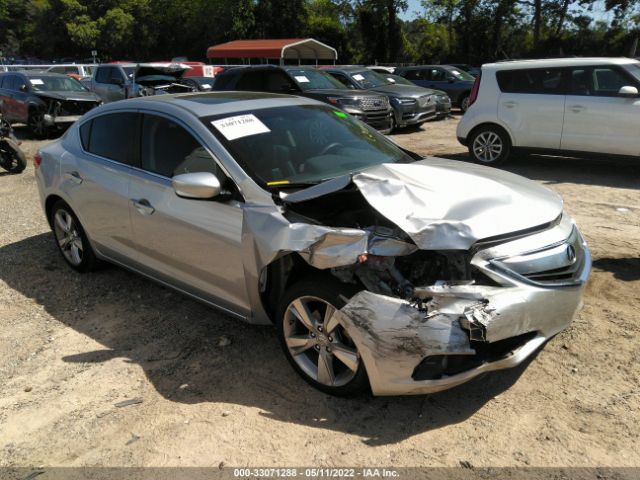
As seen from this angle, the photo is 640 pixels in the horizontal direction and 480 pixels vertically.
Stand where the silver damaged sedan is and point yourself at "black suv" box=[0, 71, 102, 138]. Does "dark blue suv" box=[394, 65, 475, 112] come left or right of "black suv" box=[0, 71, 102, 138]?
right

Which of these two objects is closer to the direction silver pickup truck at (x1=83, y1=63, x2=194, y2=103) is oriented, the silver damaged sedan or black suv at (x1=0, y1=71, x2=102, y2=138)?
the silver damaged sedan

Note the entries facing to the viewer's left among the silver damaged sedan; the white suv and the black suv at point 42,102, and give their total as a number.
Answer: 0

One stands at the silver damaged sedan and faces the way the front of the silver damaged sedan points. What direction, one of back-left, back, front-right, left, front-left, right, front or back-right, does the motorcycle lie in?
back

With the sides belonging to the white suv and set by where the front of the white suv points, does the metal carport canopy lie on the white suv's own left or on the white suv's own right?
on the white suv's own left

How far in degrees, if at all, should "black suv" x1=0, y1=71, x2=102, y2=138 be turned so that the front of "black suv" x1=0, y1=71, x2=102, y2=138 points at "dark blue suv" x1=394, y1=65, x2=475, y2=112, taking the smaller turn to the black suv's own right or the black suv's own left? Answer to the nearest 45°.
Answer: approximately 45° to the black suv's own left

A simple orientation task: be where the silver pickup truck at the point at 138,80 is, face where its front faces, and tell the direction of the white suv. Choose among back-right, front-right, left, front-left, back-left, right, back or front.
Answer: front

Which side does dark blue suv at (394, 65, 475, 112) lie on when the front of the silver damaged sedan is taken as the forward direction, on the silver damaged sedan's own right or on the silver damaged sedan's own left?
on the silver damaged sedan's own left

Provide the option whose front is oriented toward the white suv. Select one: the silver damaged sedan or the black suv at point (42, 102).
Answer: the black suv

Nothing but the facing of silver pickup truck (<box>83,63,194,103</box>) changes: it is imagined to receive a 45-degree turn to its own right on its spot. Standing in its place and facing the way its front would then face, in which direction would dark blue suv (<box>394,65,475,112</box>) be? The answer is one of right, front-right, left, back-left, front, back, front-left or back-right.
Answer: left

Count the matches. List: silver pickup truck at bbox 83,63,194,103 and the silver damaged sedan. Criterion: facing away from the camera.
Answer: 0

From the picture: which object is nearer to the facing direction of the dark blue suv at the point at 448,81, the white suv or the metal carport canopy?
the white suv

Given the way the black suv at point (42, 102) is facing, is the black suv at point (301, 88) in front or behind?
in front

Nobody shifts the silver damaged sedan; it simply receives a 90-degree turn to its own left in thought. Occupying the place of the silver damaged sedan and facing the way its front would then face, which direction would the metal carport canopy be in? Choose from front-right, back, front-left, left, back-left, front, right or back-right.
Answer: front-left

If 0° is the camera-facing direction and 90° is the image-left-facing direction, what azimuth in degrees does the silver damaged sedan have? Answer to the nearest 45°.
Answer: approximately 315°

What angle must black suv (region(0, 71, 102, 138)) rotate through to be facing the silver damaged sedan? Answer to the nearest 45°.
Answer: approximately 45° to its right
